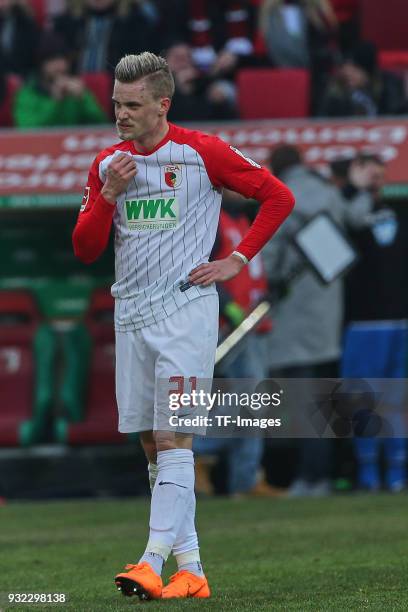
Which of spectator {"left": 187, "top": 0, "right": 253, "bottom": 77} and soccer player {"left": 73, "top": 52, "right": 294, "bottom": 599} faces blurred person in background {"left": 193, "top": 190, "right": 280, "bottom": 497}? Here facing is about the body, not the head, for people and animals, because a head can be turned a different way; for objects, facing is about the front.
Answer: the spectator

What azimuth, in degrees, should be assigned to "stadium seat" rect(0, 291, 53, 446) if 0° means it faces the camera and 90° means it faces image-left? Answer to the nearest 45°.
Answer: approximately 0°

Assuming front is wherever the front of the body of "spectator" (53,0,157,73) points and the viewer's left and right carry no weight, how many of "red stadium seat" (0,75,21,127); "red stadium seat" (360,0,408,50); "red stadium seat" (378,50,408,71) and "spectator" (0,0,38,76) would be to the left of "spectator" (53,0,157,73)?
2

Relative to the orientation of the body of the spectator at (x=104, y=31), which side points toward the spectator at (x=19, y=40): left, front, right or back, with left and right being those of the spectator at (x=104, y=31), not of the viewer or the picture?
right

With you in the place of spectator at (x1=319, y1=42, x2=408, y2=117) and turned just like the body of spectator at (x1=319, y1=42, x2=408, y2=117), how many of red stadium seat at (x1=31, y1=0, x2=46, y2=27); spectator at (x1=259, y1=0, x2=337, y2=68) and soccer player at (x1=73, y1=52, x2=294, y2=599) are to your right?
2

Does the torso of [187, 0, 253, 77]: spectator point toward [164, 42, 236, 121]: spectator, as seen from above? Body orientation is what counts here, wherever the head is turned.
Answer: yes
